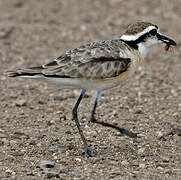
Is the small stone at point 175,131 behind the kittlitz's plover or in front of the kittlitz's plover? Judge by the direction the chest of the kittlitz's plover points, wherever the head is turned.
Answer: in front

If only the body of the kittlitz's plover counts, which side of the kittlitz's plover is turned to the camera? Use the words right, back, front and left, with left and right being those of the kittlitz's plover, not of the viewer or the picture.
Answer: right

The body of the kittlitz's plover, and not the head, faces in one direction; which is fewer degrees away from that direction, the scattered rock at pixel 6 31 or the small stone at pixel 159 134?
the small stone

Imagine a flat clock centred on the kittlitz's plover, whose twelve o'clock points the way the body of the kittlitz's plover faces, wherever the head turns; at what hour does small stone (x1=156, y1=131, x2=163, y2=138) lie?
The small stone is roughly at 11 o'clock from the kittlitz's plover.

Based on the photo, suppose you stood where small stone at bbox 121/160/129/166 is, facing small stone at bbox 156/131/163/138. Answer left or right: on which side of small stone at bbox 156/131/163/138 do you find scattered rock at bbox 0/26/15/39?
left

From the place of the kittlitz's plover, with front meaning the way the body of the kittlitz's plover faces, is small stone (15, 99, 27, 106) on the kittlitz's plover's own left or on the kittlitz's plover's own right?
on the kittlitz's plover's own left
